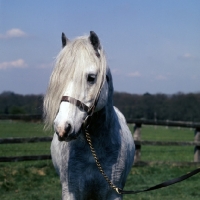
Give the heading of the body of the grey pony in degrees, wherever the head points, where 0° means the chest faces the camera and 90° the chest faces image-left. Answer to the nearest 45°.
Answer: approximately 0°
